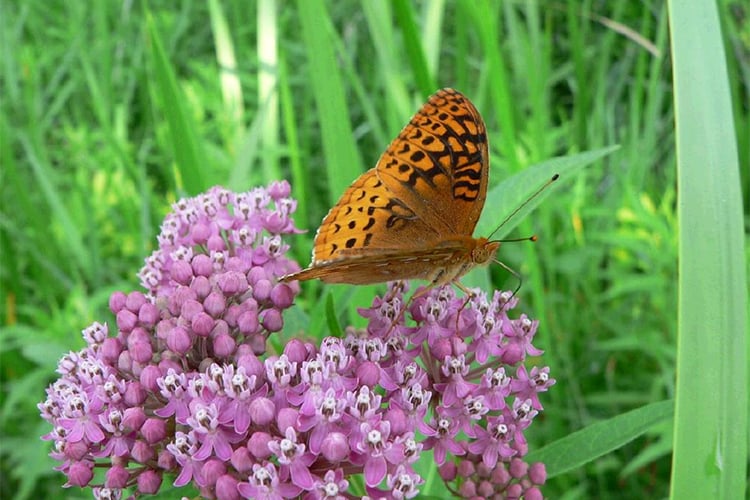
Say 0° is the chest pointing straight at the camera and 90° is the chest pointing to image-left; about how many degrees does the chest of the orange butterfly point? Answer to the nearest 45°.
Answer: approximately 270°

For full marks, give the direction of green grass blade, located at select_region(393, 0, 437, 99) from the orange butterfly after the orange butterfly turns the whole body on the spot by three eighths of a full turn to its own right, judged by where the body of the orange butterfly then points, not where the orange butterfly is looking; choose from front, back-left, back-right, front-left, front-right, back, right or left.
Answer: back-right

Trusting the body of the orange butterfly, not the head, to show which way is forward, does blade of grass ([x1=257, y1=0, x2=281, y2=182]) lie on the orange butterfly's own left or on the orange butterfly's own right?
on the orange butterfly's own left

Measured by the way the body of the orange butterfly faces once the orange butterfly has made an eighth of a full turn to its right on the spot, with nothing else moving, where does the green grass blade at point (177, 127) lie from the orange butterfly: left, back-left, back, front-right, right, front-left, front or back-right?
back
